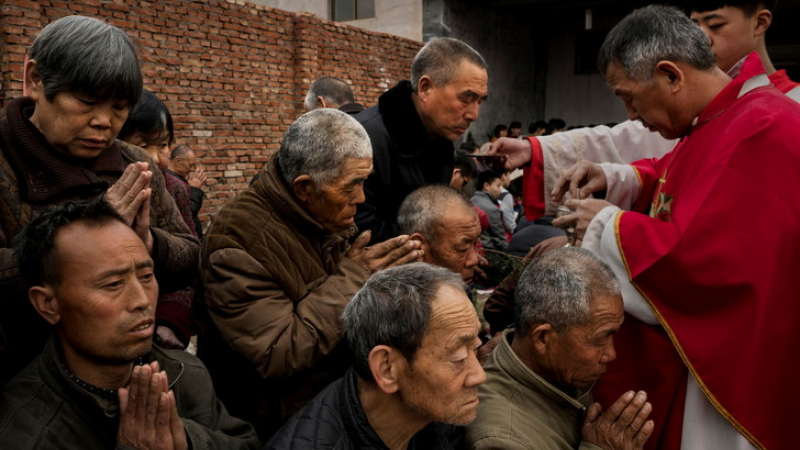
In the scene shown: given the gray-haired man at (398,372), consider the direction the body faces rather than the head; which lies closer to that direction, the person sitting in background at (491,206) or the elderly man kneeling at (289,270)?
the person sitting in background

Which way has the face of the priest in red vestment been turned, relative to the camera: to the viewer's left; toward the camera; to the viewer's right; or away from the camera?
to the viewer's left

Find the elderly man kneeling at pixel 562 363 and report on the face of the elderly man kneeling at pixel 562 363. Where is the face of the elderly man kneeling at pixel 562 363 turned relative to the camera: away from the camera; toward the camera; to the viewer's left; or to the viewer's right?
to the viewer's right

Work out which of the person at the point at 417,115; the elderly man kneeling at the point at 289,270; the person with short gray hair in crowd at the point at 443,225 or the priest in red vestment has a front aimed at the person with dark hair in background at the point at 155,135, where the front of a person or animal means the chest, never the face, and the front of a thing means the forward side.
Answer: the priest in red vestment

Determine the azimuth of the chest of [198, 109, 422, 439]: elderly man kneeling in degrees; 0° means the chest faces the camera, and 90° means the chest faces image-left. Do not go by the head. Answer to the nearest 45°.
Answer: approximately 270°

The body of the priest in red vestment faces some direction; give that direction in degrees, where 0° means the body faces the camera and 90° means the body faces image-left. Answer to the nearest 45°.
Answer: approximately 90°

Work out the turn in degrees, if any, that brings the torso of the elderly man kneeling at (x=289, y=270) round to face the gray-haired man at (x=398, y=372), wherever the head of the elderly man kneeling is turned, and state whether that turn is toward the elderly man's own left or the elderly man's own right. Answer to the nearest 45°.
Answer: approximately 45° to the elderly man's own right

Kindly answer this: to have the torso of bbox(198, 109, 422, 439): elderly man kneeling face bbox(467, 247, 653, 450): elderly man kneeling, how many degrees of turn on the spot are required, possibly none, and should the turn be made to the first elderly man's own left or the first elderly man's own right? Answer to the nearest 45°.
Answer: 0° — they already face them

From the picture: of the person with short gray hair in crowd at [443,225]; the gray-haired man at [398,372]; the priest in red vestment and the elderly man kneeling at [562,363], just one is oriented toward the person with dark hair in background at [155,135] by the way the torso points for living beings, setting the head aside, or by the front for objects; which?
the priest in red vestment

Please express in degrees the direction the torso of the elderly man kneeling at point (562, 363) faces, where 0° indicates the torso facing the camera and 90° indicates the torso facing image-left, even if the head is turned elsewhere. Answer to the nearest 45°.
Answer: approximately 270°

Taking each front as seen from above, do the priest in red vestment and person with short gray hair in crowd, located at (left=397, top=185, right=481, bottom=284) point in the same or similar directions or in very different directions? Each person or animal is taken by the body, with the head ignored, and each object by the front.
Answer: very different directions

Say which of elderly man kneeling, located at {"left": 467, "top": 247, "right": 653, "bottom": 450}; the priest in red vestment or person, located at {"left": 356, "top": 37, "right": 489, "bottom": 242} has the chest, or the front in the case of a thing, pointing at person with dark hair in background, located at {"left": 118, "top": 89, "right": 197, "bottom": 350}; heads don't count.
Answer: the priest in red vestment
